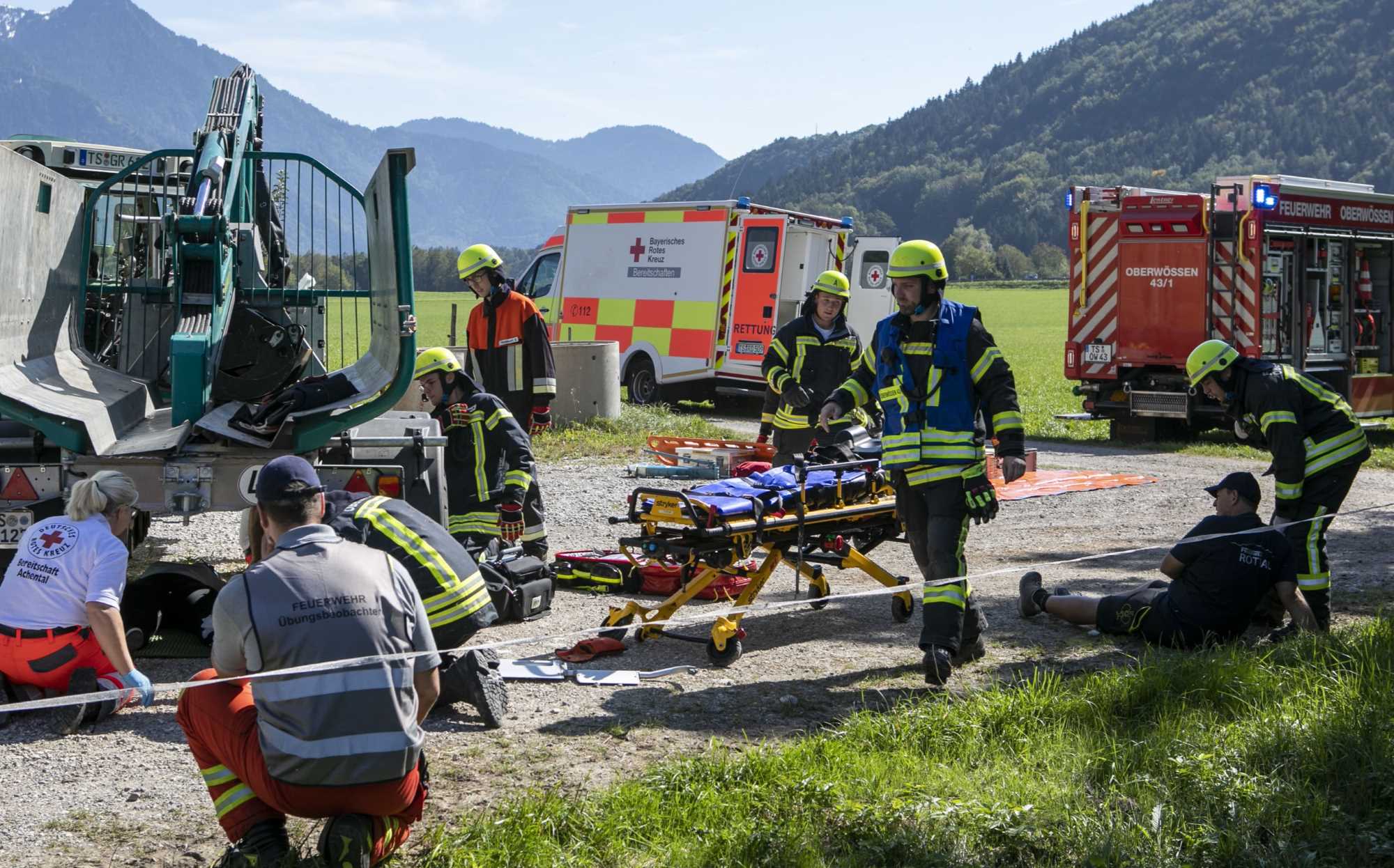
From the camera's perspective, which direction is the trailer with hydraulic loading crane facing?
away from the camera

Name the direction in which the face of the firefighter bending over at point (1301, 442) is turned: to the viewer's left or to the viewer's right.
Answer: to the viewer's left

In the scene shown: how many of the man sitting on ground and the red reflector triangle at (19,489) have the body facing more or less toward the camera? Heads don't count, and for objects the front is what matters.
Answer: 1

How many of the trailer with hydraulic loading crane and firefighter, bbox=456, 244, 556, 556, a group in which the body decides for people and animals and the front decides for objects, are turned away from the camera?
1

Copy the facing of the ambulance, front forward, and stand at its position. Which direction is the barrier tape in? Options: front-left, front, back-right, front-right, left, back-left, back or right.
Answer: back-left

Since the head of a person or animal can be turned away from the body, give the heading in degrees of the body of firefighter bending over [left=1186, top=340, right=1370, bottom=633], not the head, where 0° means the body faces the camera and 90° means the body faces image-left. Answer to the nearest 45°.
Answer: approximately 90°

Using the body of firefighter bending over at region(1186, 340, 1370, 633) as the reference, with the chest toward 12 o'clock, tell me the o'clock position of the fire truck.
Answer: The fire truck is roughly at 3 o'clock from the firefighter bending over.

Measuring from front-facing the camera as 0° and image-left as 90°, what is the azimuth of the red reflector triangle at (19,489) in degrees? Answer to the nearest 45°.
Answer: approximately 0°
